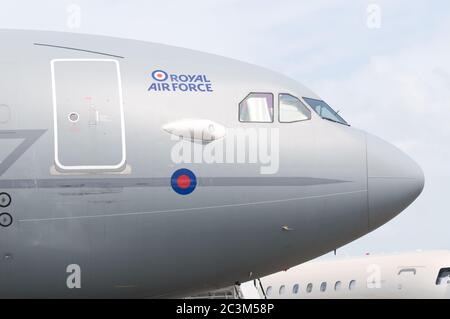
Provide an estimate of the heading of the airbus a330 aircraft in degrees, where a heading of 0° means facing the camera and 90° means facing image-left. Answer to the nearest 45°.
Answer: approximately 270°

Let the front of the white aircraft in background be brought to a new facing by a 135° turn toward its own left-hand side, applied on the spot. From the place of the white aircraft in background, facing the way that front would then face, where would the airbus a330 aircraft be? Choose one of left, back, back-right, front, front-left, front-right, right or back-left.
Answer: back-left

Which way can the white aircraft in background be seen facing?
to the viewer's right
